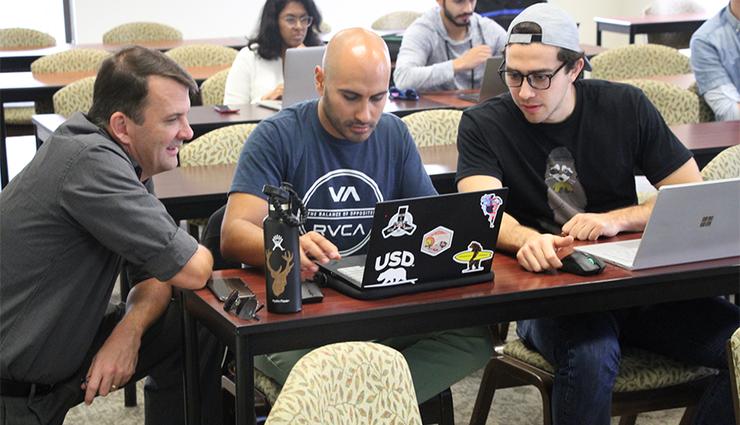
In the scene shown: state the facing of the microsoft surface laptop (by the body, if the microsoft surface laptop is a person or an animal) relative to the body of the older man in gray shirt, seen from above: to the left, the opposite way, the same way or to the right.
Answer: to the left

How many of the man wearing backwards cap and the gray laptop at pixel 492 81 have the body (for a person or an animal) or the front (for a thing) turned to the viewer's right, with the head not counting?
0

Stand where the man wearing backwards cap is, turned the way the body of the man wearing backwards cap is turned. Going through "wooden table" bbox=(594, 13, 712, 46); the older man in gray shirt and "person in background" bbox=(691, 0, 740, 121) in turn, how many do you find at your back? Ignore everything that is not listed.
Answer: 2

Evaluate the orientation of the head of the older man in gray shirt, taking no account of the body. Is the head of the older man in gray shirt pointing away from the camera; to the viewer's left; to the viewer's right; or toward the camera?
to the viewer's right

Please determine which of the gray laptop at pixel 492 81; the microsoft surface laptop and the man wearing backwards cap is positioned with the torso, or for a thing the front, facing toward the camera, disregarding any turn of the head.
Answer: the man wearing backwards cap

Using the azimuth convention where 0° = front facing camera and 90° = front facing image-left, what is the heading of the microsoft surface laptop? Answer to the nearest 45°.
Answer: approximately 135°

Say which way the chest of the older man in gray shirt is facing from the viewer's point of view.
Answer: to the viewer's right

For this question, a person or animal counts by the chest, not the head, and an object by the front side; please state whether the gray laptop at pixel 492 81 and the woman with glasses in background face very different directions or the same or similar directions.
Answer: very different directions

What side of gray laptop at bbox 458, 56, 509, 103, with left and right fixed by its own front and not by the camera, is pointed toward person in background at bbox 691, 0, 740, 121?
right

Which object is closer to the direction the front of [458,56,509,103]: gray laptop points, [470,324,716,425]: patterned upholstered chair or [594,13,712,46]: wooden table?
the wooden table

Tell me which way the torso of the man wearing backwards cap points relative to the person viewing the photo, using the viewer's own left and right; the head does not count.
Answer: facing the viewer

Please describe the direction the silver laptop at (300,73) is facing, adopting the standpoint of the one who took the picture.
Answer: facing away from the viewer and to the left of the viewer

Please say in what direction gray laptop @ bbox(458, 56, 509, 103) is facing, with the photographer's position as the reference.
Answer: facing away from the viewer and to the left of the viewer

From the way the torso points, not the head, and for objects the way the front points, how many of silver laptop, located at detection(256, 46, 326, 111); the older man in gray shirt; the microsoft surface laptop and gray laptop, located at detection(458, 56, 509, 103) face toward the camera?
0
